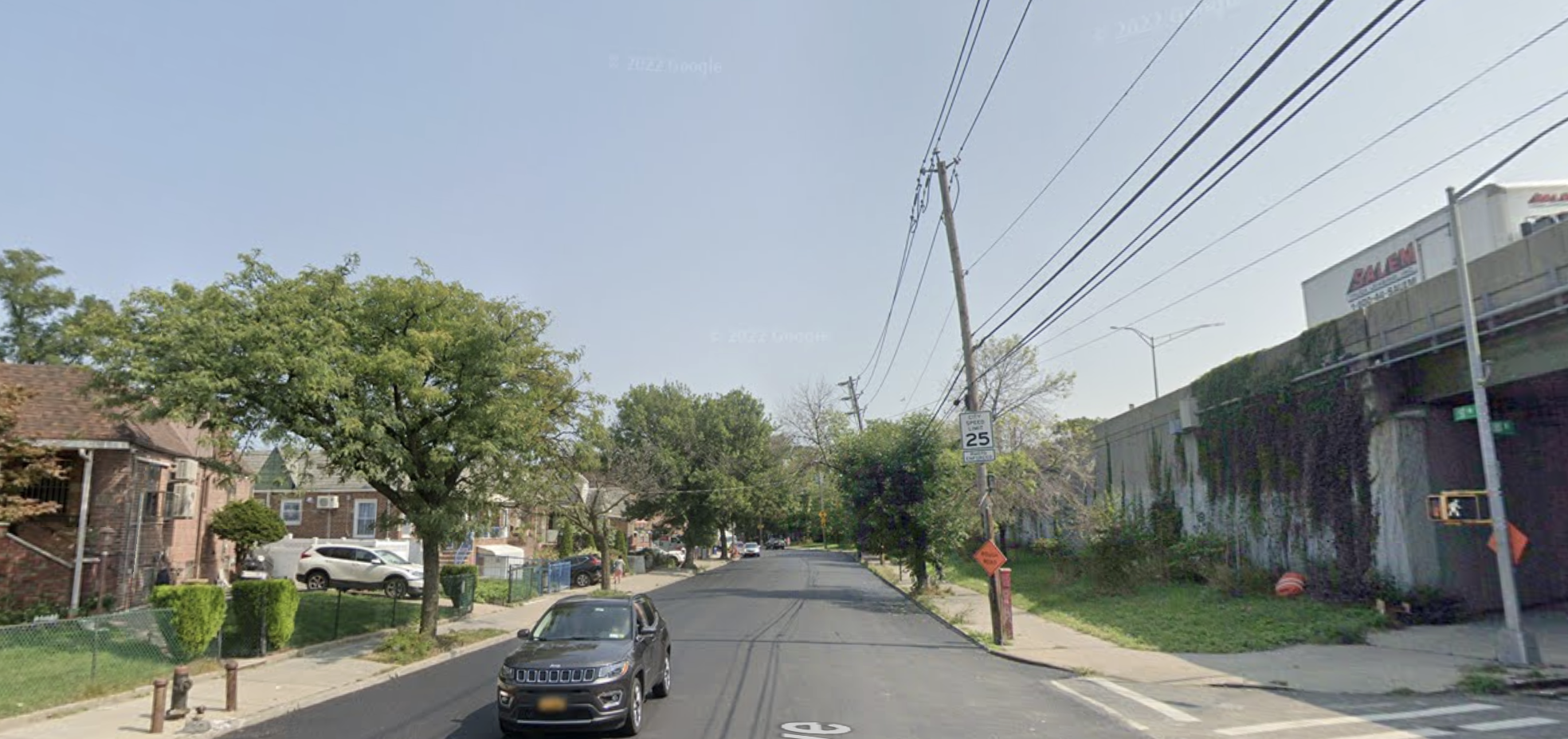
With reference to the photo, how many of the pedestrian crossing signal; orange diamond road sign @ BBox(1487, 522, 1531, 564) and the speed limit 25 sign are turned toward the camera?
3

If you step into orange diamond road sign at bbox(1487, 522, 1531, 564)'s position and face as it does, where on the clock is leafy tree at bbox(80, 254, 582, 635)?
The leafy tree is roughly at 2 o'clock from the orange diamond road sign.

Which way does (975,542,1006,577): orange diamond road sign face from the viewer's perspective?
toward the camera

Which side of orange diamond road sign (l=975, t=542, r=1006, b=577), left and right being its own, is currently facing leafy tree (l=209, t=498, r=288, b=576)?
right

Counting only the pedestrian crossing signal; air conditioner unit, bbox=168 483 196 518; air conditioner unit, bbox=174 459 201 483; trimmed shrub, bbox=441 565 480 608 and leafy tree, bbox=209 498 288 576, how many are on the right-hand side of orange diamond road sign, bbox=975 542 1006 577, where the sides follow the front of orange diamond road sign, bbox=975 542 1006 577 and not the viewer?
4

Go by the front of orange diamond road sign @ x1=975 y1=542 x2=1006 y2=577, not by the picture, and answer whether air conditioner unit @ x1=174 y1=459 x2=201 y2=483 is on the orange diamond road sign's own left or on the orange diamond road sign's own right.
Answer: on the orange diamond road sign's own right

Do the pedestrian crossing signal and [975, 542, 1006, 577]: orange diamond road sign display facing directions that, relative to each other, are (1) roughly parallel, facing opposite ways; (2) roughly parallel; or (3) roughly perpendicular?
roughly parallel

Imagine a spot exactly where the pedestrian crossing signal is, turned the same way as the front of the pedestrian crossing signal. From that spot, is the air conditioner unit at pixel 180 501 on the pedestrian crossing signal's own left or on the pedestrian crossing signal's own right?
on the pedestrian crossing signal's own right

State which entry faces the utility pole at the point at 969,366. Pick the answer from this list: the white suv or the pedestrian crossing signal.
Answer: the white suv

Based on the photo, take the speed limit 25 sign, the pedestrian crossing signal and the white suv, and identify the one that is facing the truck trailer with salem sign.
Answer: the white suv

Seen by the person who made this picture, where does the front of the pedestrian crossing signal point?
facing the viewer

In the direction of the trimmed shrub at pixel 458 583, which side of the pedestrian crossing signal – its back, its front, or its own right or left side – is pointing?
right

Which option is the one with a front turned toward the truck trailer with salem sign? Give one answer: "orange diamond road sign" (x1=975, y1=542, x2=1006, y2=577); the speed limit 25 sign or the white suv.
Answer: the white suv

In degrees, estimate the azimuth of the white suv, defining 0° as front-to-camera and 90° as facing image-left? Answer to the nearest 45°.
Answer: approximately 315°

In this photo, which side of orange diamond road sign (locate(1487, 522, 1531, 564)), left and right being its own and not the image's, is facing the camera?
front

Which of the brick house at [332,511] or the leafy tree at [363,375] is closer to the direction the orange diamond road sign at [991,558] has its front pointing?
the leafy tree

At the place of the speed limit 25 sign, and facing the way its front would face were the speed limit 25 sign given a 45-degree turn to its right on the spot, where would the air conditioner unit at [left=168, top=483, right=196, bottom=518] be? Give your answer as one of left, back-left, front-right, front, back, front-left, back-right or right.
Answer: front-right

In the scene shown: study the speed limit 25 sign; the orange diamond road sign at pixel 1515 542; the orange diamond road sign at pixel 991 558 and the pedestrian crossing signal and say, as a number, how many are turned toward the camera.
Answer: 4
